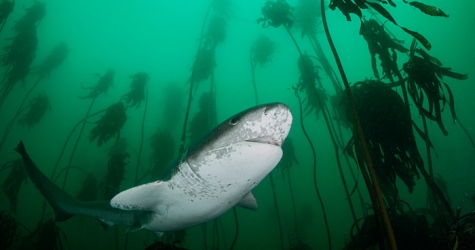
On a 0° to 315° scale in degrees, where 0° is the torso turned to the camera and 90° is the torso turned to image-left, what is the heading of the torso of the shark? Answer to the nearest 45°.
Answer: approximately 315°
